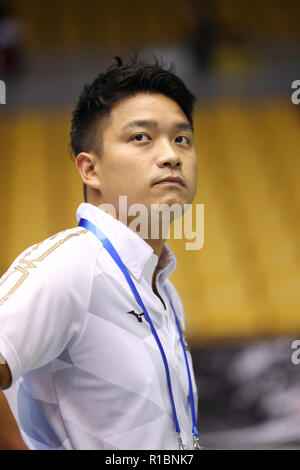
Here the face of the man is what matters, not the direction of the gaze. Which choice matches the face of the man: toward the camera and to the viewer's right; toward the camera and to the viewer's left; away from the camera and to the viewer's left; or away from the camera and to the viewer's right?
toward the camera and to the viewer's right

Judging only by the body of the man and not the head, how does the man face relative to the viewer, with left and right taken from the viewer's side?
facing the viewer and to the right of the viewer
